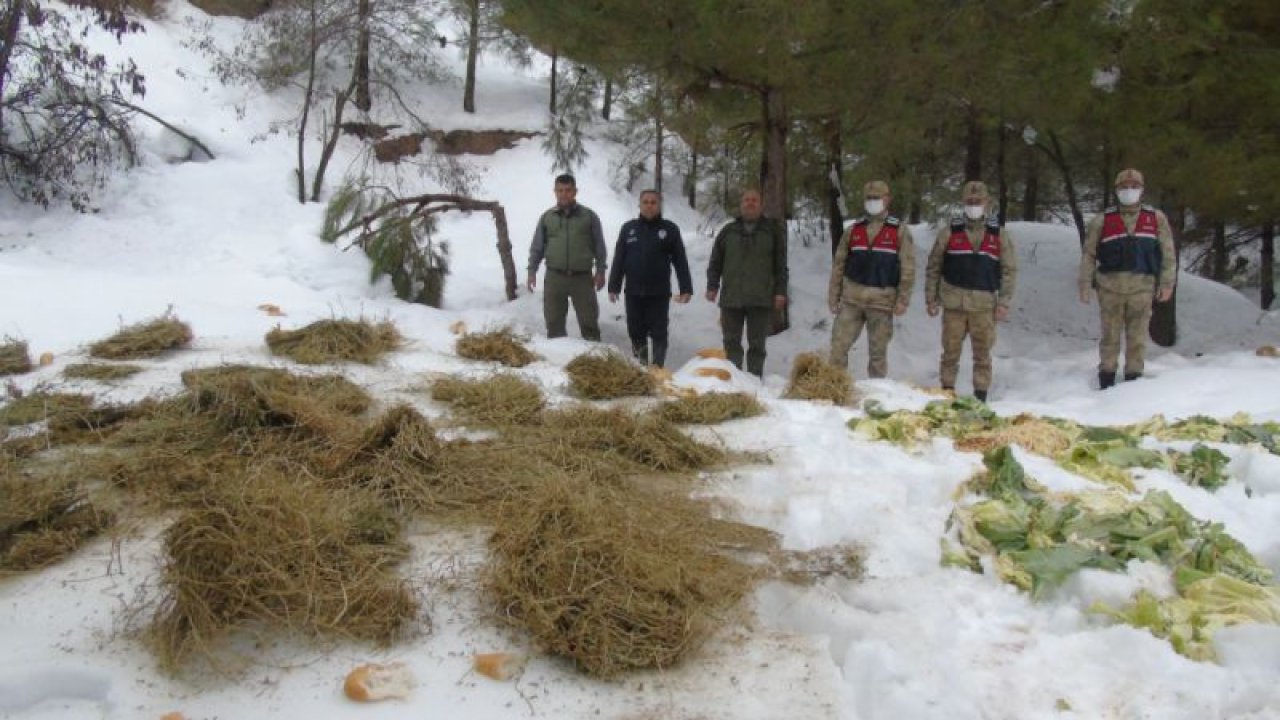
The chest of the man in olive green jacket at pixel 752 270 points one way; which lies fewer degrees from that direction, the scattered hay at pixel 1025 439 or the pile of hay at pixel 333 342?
the scattered hay

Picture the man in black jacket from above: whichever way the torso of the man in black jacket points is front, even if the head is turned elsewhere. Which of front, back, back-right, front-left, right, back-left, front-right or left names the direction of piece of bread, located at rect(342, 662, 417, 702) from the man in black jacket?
front

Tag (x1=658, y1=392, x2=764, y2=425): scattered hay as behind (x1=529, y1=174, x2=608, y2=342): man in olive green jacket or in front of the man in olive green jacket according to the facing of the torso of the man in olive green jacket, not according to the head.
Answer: in front

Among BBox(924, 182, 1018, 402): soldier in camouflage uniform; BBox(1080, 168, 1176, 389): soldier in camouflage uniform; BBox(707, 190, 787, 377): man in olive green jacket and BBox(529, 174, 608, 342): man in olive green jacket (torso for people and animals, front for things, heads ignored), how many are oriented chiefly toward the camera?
4

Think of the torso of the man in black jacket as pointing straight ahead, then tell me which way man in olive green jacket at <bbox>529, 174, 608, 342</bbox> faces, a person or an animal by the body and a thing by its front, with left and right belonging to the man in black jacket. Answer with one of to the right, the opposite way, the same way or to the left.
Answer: the same way

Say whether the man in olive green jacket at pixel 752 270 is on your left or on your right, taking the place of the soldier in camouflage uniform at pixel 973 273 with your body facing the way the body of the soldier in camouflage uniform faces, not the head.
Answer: on your right

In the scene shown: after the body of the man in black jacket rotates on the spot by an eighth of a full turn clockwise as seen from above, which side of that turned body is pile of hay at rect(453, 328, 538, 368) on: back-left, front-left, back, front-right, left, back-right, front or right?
front

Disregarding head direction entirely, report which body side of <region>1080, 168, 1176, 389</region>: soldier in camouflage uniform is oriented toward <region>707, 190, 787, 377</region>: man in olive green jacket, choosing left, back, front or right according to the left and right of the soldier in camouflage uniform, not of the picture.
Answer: right

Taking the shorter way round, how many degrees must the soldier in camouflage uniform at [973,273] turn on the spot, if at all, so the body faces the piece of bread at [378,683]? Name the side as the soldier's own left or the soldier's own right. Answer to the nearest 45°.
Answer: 0° — they already face it

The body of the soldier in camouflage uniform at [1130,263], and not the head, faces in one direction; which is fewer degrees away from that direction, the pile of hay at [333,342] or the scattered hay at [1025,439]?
the scattered hay

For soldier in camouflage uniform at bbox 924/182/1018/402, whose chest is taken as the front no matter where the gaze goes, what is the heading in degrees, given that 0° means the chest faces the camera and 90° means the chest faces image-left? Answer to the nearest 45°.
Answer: approximately 0°

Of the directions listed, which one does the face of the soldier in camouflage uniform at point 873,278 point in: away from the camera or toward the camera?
toward the camera

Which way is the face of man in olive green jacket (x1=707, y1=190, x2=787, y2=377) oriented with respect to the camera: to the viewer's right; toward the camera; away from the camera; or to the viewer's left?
toward the camera

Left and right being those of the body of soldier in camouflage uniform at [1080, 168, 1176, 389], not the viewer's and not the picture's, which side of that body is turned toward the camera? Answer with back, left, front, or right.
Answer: front

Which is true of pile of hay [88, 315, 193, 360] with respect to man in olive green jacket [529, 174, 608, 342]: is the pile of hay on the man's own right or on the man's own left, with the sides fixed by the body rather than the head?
on the man's own right

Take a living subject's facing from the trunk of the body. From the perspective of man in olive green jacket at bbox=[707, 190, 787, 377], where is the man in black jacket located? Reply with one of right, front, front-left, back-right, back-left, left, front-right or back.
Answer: right

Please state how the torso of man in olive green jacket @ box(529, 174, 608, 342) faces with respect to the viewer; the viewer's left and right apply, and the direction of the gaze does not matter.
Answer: facing the viewer

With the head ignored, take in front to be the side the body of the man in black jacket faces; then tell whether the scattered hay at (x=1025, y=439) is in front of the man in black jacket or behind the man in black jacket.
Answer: in front

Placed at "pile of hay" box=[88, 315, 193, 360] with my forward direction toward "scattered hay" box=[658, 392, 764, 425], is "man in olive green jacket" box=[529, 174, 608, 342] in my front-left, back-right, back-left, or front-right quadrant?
front-left

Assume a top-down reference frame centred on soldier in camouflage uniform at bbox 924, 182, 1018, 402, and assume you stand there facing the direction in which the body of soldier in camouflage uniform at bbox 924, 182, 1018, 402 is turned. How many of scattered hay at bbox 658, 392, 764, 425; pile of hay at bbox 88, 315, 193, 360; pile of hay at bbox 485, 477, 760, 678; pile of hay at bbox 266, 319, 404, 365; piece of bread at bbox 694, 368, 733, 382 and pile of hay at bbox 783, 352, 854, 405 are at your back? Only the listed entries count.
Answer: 0
